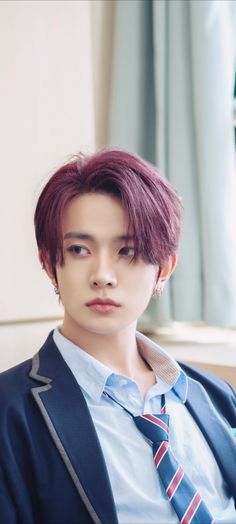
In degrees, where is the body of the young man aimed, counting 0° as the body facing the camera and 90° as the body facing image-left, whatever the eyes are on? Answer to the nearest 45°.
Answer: approximately 315°

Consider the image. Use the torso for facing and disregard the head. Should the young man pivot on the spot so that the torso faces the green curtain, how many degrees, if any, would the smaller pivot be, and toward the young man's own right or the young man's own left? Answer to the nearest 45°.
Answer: approximately 135° to the young man's own left
